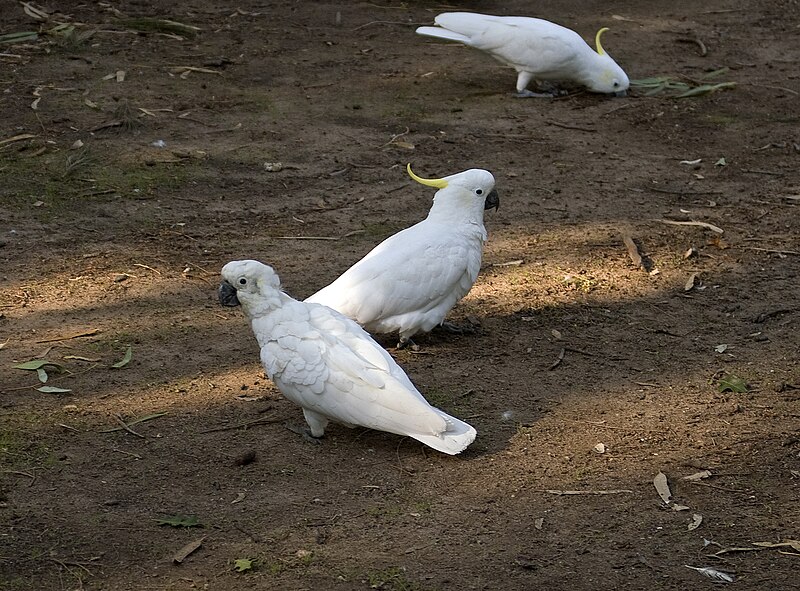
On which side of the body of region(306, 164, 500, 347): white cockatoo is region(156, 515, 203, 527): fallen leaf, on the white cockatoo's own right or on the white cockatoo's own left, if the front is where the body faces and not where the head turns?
on the white cockatoo's own right

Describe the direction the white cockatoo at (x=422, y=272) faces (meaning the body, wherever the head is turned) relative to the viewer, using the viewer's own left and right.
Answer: facing to the right of the viewer

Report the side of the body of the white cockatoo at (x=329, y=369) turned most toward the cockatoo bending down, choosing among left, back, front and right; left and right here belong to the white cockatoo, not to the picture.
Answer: right

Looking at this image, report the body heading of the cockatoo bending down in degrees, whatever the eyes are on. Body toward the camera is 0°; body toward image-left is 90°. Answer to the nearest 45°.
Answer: approximately 270°

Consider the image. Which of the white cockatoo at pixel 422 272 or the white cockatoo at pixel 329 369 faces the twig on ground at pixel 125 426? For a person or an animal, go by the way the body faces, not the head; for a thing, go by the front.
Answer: the white cockatoo at pixel 329 369

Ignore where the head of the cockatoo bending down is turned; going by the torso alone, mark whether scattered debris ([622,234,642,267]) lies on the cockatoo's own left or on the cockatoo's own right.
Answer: on the cockatoo's own right

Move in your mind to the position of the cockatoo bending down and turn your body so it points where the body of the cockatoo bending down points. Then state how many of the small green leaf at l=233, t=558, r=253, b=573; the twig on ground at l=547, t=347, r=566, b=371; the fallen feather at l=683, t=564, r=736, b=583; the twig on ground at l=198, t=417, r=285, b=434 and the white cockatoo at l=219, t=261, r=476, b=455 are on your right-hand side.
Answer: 5

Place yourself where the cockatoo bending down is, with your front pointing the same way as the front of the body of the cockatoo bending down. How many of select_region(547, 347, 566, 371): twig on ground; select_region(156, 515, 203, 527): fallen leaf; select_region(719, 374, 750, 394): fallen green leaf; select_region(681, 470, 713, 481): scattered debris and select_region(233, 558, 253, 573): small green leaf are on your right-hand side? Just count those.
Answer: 5

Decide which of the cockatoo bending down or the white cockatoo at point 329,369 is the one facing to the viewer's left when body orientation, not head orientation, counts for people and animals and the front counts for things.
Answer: the white cockatoo

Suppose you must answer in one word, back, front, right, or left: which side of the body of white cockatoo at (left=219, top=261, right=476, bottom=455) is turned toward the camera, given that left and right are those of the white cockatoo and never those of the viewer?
left

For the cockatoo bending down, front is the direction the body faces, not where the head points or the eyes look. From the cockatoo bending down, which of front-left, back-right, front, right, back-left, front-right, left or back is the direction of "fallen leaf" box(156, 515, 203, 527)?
right

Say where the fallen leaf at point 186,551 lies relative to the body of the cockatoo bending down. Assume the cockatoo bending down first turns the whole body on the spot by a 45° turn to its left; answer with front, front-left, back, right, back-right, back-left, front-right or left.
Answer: back-right

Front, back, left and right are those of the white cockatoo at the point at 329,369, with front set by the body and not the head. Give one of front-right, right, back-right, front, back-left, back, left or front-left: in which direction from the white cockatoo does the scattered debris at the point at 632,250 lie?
back-right

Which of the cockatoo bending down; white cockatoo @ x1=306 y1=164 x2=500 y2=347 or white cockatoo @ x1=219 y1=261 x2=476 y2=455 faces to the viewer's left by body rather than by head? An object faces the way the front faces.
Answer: white cockatoo @ x1=219 y1=261 x2=476 y2=455
